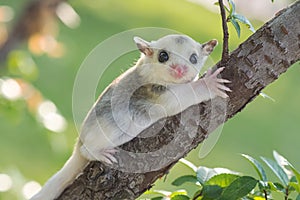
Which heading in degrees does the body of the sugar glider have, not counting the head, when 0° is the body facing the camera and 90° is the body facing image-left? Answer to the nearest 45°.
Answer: approximately 315°
